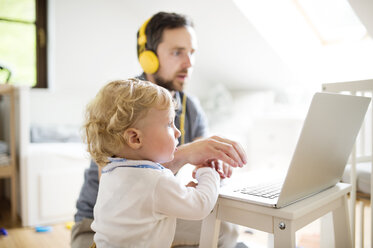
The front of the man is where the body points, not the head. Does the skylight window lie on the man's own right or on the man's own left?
on the man's own left

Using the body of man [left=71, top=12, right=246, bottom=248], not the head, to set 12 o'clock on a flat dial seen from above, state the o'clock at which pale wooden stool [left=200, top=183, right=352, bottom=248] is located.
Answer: The pale wooden stool is roughly at 1 o'clock from the man.

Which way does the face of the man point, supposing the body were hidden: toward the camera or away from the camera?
toward the camera

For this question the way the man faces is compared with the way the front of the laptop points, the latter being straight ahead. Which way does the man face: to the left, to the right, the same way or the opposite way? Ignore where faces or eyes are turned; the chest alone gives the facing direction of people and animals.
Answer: the opposite way

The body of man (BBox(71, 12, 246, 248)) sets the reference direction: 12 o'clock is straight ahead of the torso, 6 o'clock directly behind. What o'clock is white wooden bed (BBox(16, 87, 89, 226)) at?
The white wooden bed is roughly at 6 o'clock from the man.

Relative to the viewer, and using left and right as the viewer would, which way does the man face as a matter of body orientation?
facing the viewer and to the right of the viewer

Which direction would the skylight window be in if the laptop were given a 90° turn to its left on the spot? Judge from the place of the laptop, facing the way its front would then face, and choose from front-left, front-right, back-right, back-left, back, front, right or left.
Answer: back-right

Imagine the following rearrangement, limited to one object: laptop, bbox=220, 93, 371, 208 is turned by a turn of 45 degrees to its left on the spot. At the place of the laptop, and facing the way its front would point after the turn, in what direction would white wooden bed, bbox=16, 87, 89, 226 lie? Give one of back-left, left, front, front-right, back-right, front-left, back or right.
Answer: front-right

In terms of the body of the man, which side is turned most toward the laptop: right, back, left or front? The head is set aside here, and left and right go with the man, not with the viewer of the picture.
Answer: front
